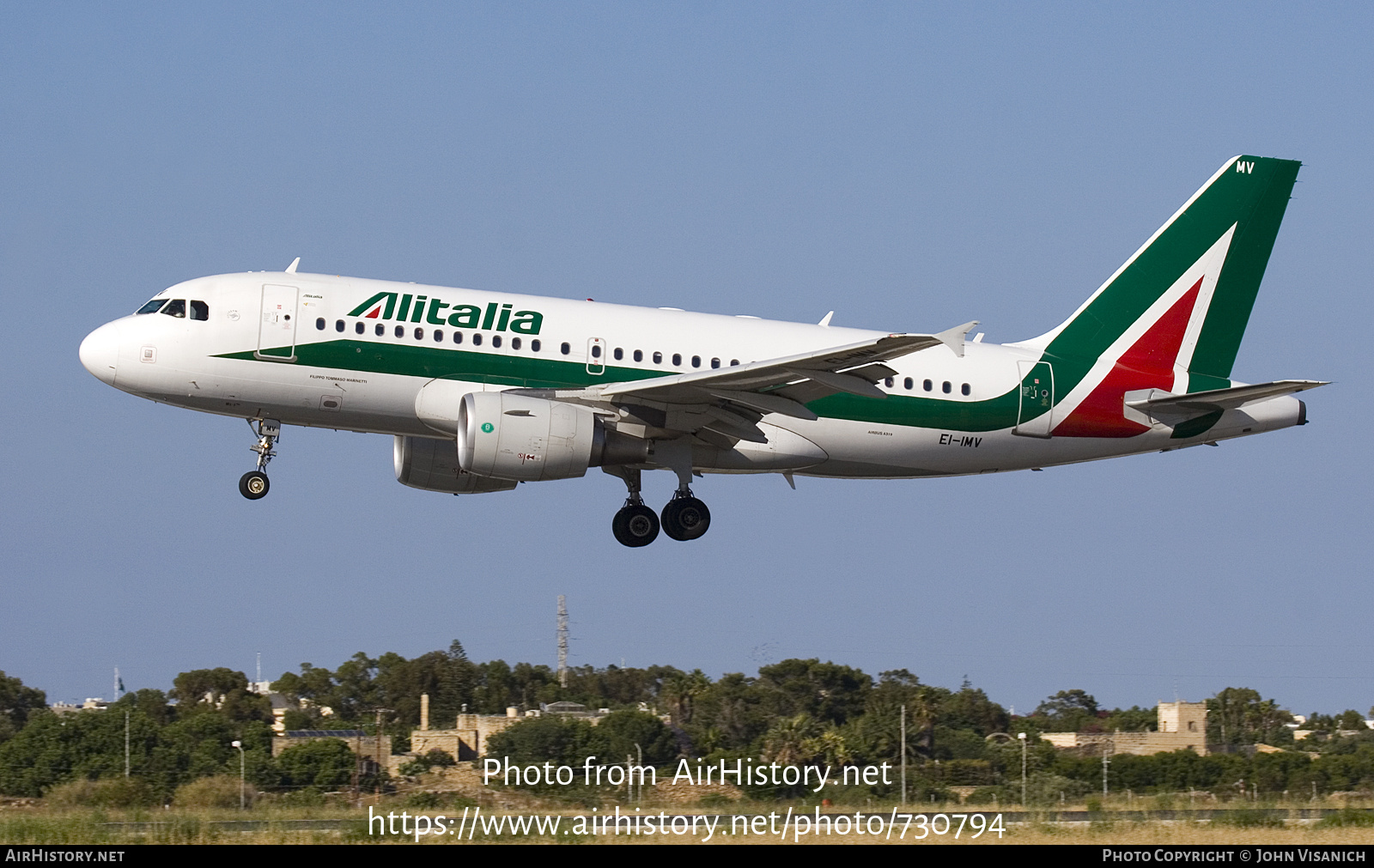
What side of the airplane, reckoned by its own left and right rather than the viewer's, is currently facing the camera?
left

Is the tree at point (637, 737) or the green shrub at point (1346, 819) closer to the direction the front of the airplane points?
the tree

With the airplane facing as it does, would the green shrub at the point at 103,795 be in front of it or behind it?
in front

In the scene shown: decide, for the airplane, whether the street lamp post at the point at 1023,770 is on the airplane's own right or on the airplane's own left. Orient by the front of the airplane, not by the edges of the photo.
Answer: on the airplane's own right

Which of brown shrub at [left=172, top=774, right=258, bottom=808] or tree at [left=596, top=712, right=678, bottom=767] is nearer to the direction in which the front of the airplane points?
the brown shrub

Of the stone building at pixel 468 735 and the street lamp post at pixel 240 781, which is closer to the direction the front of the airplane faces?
the street lamp post

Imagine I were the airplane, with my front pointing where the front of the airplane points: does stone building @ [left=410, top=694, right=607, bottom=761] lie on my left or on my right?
on my right

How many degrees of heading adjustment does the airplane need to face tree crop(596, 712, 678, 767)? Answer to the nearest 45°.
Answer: approximately 90° to its right

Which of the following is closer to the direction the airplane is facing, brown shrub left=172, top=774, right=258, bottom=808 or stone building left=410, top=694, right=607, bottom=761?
the brown shrub

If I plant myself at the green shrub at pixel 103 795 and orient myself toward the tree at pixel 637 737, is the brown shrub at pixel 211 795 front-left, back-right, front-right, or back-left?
front-right
